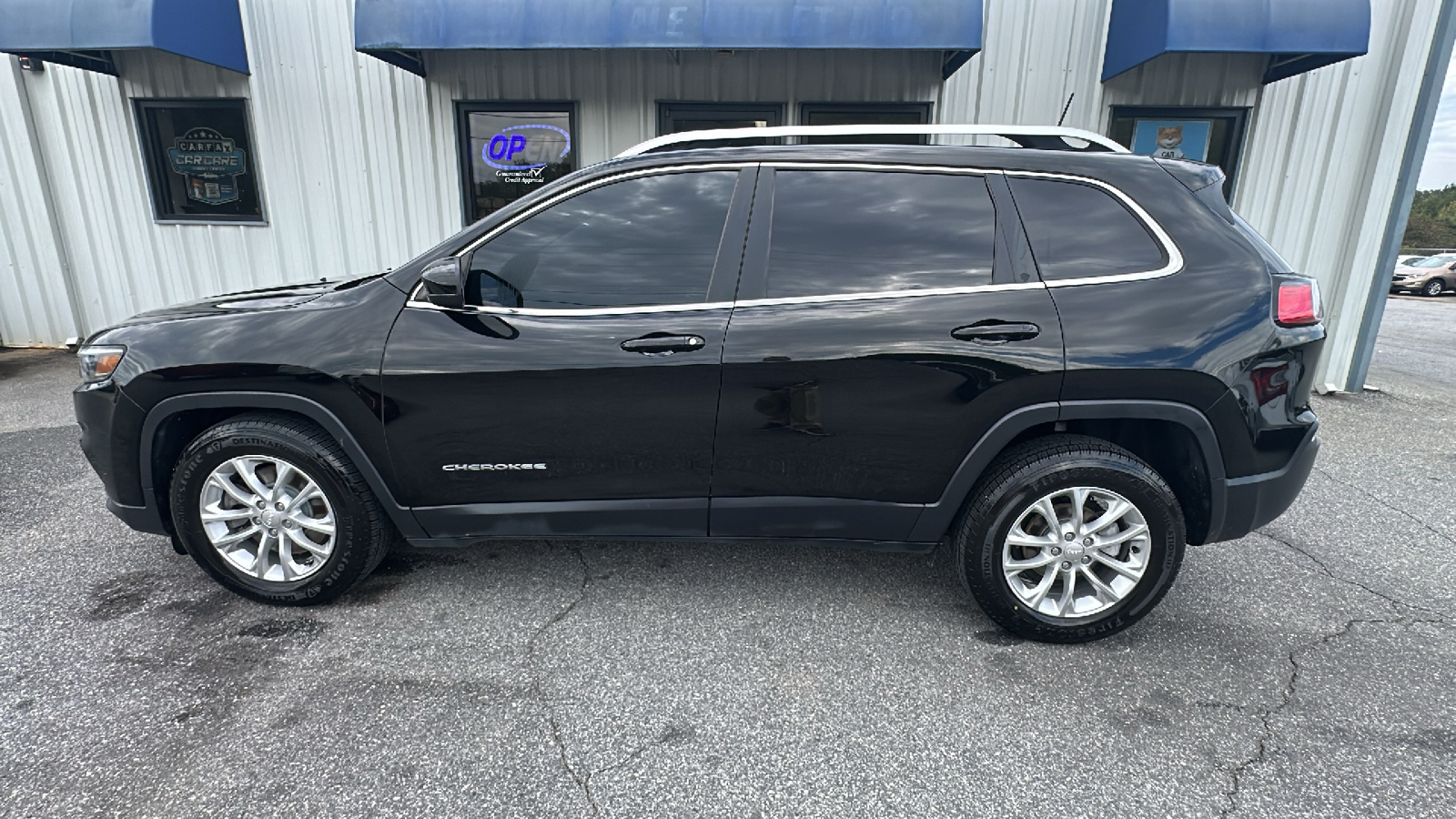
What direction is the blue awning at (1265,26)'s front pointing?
toward the camera

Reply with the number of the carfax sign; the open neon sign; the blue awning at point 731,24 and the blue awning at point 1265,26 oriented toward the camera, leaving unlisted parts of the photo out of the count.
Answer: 4

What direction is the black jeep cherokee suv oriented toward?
to the viewer's left

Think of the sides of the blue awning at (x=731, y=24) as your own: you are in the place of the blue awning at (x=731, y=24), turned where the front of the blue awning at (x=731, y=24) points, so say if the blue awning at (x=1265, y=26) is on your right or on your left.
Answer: on your left

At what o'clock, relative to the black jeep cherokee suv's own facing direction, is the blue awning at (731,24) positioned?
The blue awning is roughly at 3 o'clock from the black jeep cherokee suv.

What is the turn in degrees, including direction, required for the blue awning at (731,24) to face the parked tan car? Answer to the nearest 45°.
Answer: approximately 135° to its left

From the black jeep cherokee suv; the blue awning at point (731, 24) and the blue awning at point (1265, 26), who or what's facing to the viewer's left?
the black jeep cherokee suv

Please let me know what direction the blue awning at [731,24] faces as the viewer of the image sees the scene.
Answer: facing the viewer

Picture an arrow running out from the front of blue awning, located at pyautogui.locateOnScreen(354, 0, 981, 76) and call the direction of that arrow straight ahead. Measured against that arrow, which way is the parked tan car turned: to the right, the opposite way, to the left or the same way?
to the right

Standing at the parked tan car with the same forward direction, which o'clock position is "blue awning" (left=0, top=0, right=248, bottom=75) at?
The blue awning is roughly at 11 o'clock from the parked tan car.

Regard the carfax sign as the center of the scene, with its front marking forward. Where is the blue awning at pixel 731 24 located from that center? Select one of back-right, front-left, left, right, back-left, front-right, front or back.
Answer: front-left

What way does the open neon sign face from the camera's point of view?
toward the camera

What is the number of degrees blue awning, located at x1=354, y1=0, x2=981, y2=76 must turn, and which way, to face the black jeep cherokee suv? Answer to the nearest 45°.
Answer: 0° — it already faces it

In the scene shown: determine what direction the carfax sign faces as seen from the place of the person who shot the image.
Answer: facing the viewer

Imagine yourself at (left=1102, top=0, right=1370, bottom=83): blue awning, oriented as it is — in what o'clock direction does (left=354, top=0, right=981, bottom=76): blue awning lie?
(left=354, top=0, right=981, bottom=76): blue awning is roughly at 2 o'clock from (left=1102, top=0, right=1370, bottom=83): blue awning.

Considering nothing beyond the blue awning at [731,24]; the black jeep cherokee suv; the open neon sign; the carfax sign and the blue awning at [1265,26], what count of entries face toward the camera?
4

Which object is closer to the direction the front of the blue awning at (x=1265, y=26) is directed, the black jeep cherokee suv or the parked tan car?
the black jeep cherokee suv
